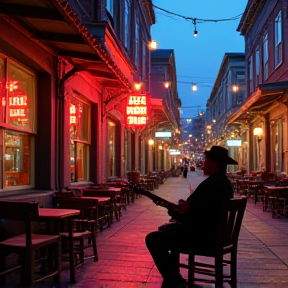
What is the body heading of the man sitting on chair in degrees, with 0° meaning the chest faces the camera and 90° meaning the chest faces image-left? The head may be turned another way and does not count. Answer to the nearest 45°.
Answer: approximately 90°

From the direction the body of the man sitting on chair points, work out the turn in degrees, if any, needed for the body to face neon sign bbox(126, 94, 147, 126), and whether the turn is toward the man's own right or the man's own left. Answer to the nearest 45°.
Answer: approximately 90° to the man's own right

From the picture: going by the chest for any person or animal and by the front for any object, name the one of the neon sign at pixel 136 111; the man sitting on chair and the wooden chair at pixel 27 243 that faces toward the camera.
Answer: the neon sign

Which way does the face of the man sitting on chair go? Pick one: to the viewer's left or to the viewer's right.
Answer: to the viewer's left

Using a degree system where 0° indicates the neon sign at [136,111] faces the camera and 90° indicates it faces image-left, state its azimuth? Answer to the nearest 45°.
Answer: approximately 0°

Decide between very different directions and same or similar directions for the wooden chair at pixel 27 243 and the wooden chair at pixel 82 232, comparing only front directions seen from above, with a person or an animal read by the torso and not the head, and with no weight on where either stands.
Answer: very different directions

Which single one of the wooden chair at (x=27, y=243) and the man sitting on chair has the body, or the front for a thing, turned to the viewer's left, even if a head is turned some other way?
the man sitting on chair

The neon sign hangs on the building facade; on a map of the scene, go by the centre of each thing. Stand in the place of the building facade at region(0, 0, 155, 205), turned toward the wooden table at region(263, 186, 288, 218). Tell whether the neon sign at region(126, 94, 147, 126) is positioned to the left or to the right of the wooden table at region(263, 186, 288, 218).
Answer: left

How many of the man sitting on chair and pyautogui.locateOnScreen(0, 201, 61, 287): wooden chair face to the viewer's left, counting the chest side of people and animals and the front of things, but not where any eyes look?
1

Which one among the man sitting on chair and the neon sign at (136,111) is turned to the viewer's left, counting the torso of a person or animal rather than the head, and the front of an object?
the man sitting on chair

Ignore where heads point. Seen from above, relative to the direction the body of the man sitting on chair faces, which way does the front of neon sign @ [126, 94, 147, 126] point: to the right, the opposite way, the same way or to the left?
to the left

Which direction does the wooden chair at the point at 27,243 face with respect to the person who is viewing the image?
facing away from the viewer and to the right of the viewer

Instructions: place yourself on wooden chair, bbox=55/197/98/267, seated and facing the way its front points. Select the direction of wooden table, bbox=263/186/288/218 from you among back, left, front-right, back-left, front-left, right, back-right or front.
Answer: back
